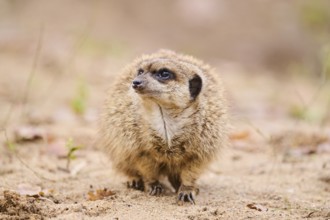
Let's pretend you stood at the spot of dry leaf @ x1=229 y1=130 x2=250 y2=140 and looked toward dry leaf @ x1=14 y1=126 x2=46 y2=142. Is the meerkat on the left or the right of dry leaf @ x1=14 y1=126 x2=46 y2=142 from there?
left

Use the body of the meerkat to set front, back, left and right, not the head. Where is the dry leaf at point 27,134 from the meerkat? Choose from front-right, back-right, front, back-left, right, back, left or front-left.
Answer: back-right

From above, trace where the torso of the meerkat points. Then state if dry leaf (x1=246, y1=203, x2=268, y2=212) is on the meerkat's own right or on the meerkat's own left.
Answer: on the meerkat's own left

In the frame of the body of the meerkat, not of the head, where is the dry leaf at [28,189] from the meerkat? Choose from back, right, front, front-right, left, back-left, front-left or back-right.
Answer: right

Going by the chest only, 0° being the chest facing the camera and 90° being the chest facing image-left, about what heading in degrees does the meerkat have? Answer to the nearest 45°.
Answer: approximately 0°

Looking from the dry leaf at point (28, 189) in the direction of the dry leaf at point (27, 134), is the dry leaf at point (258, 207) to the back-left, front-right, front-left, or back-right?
back-right

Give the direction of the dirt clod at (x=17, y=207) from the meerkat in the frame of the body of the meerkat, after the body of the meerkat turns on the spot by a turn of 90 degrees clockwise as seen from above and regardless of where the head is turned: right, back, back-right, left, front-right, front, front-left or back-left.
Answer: front-left

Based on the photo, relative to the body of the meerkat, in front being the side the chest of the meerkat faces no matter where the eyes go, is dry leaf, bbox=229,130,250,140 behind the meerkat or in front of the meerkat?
behind
